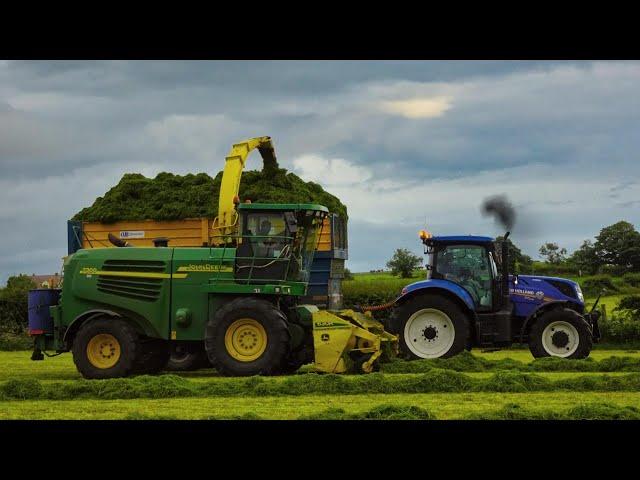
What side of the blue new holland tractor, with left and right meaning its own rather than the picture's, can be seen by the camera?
right
